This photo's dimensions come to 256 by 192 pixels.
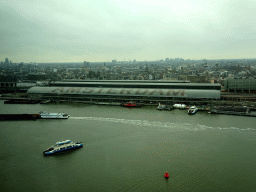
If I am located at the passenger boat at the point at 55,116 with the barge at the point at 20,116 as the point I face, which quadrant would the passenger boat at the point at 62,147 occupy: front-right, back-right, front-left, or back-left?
back-left
